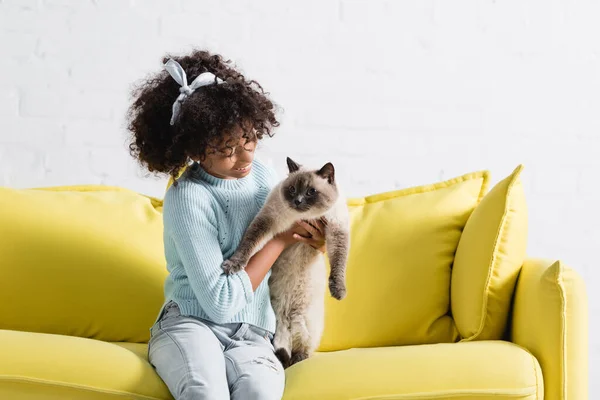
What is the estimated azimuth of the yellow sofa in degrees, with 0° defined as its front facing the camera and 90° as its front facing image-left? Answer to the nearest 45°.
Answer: approximately 0°
